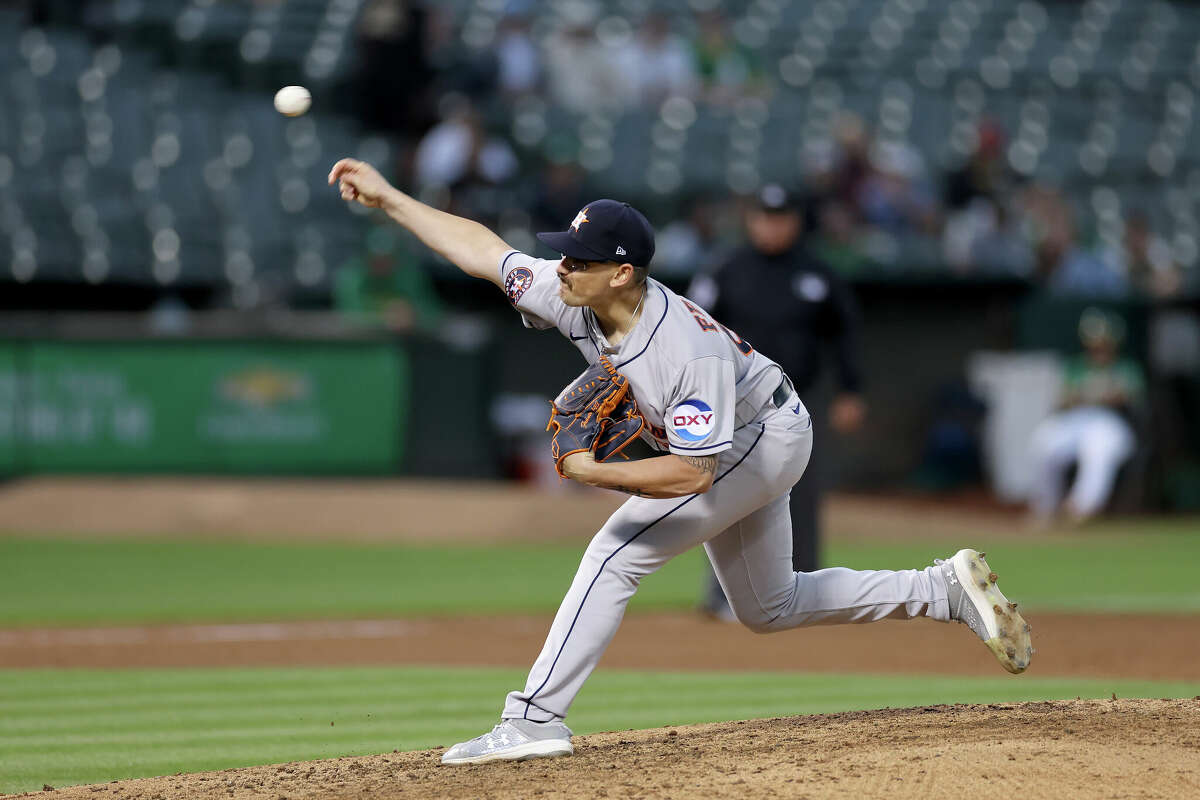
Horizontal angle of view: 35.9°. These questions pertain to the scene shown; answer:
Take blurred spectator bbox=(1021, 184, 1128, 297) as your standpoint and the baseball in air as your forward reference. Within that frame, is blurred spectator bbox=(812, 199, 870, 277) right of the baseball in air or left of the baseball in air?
right

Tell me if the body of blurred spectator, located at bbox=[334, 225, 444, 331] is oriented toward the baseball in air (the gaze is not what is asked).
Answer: yes

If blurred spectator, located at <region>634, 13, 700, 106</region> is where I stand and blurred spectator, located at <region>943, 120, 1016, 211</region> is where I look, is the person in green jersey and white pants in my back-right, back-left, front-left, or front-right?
front-right

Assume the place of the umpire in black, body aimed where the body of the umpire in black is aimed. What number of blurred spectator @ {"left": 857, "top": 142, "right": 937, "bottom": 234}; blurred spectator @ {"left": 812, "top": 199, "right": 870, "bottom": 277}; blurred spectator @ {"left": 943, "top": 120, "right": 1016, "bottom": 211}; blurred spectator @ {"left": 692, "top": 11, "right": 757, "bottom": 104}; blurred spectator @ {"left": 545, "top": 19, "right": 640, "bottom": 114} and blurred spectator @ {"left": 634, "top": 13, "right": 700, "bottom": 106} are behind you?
6

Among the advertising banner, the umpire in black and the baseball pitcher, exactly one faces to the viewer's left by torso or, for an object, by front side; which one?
the baseball pitcher

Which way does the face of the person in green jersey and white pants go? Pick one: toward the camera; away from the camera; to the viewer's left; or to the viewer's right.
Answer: toward the camera

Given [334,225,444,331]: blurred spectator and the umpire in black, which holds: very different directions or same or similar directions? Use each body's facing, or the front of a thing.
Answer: same or similar directions

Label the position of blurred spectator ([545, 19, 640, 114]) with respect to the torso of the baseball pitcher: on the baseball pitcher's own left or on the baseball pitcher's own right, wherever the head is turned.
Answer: on the baseball pitcher's own right

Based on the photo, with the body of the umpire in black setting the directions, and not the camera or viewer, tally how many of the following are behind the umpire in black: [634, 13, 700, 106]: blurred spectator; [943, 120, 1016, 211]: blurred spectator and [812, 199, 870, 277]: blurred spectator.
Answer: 3

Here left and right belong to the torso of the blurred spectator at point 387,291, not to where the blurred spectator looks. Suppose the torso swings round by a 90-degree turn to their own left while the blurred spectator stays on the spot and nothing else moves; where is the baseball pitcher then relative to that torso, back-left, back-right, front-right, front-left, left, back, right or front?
right

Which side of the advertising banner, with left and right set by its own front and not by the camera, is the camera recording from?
front

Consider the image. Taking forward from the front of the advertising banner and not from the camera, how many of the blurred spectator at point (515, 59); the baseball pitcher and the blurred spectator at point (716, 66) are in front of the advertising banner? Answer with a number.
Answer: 1

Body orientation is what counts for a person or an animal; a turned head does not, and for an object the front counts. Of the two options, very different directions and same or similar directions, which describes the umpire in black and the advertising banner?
same or similar directions

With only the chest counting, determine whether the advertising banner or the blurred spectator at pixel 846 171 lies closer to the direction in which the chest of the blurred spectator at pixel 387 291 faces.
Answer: the advertising banner

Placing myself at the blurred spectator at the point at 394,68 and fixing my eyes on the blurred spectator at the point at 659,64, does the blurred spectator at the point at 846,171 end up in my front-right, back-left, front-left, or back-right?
front-right

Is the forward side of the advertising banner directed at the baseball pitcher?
yes

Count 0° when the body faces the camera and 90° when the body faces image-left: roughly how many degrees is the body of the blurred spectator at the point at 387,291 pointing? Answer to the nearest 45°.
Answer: approximately 0°
